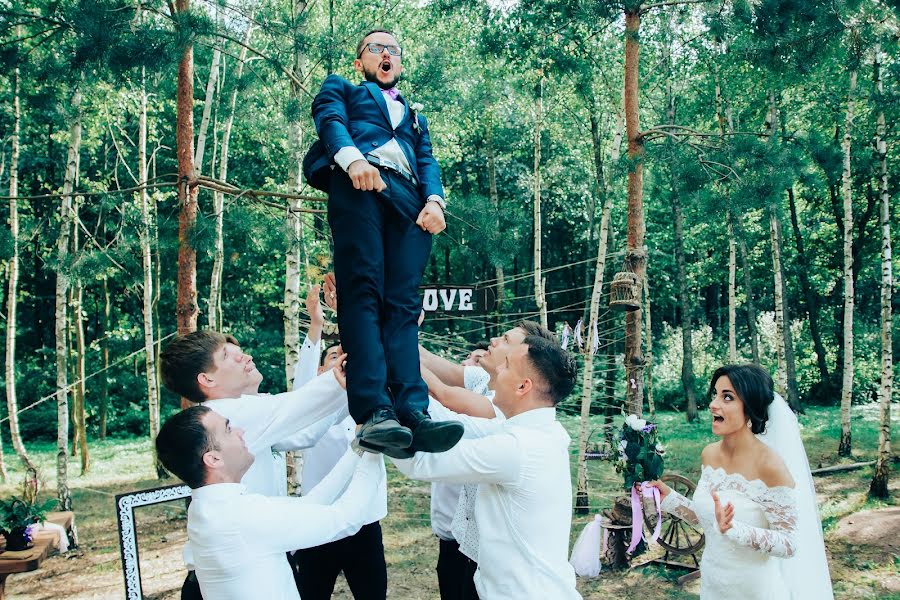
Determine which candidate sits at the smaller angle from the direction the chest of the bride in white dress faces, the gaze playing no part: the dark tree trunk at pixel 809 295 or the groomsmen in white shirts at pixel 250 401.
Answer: the groomsmen in white shirts

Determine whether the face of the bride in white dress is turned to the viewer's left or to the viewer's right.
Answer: to the viewer's left

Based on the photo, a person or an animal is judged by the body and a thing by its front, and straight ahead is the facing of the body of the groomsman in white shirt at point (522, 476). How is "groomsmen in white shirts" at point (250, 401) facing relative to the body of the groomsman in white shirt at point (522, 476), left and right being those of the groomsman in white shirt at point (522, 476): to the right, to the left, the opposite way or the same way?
the opposite way

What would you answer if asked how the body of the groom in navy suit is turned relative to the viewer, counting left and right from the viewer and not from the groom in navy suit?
facing the viewer and to the right of the viewer

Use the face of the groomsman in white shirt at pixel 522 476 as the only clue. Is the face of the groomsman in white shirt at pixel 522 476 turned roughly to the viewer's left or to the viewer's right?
to the viewer's left

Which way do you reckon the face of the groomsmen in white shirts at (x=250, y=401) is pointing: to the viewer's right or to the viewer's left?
to the viewer's right

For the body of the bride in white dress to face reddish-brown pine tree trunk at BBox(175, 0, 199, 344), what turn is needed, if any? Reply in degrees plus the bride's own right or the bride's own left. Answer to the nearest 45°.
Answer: approximately 45° to the bride's own right

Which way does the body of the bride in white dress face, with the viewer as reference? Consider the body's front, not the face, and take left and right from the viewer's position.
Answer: facing the viewer and to the left of the viewer

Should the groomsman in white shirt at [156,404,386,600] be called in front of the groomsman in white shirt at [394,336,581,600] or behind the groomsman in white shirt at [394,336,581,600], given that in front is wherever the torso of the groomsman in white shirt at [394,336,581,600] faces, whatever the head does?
in front

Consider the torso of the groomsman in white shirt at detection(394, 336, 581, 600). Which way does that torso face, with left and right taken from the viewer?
facing to the left of the viewer

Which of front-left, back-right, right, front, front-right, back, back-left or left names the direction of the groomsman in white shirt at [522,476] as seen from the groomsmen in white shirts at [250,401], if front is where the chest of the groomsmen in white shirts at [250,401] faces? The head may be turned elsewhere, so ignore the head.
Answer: front-right

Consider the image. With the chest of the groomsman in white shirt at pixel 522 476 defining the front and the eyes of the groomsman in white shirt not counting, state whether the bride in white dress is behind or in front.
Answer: behind

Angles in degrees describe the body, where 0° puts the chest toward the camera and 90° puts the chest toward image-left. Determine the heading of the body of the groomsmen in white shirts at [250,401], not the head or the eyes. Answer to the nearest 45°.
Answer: approximately 270°

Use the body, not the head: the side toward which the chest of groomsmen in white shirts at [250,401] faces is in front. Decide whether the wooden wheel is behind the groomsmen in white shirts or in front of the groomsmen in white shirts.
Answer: in front

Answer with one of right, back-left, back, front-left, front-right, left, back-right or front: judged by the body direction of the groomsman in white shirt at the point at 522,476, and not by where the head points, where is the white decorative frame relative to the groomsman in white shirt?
front-right
